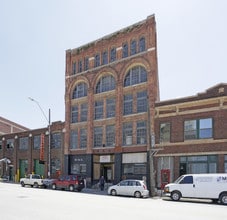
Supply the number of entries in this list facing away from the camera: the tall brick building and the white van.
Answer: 0

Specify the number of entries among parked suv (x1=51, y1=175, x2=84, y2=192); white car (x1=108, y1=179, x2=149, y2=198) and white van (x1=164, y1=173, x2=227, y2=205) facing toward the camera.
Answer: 0

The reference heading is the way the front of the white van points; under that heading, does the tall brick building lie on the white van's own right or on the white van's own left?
on the white van's own right

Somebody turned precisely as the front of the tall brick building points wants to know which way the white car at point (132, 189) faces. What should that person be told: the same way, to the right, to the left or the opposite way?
to the right

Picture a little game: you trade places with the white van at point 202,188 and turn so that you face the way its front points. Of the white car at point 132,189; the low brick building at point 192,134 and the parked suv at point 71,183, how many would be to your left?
0

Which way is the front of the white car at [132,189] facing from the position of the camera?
facing away from the viewer and to the left of the viewer

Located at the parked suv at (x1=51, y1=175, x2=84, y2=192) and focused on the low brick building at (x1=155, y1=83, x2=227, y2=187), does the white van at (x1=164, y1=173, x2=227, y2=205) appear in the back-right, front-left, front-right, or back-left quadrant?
front-right

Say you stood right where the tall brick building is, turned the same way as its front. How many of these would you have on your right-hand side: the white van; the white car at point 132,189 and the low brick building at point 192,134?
0

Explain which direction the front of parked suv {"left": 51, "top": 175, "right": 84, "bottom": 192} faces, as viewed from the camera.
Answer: facing away from the viewer and to the left of the viewer

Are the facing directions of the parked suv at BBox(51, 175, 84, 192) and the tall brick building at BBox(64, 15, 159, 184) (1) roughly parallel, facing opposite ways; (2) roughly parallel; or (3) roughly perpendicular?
roughly perpendicular

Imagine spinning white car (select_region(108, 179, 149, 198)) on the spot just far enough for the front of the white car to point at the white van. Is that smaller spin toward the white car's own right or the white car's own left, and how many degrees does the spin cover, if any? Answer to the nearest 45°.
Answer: approximately 180°

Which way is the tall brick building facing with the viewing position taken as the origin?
facing the viewer and to the left of the viewer

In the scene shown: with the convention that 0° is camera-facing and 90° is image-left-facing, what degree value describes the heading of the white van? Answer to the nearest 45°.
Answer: approximately 90°

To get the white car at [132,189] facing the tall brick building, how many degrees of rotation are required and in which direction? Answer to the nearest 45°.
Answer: approximately 45° to its right

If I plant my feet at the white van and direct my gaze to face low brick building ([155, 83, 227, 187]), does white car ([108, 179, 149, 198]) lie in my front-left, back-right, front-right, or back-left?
front-left
